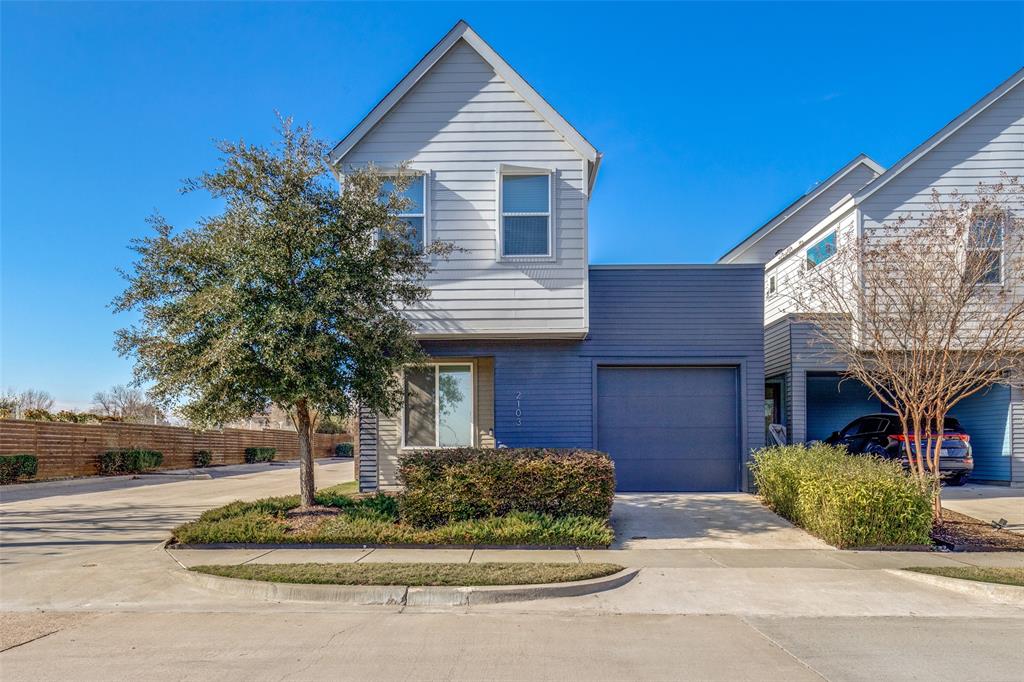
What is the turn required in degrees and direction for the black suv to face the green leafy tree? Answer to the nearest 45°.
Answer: approximately 90° to its left

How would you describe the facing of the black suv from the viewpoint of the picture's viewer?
facing away from the viewer and to the left of the viewer

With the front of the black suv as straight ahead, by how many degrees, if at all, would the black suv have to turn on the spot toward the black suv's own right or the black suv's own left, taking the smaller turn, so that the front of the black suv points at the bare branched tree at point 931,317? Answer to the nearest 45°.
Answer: approximately 135° to the black suv's own left

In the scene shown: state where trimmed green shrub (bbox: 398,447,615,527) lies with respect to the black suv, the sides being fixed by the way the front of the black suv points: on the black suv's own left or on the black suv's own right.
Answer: on the black suv's own left

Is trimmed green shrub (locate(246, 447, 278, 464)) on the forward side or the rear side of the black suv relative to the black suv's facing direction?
on the forward side

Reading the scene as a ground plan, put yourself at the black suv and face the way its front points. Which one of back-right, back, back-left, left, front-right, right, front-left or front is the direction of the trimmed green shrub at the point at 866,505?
back-left
